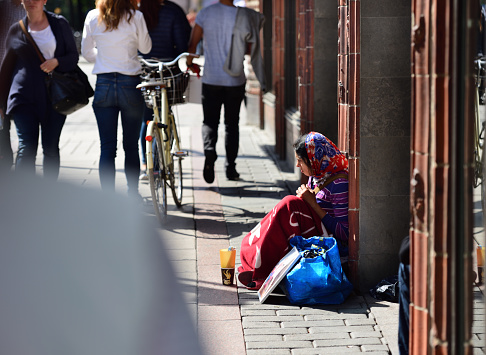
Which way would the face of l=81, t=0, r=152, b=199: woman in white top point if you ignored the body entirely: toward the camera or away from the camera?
away from the camera

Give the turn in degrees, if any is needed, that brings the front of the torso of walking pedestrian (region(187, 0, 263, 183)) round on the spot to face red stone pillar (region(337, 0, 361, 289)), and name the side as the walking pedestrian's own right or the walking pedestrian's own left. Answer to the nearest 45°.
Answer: approximately 180°

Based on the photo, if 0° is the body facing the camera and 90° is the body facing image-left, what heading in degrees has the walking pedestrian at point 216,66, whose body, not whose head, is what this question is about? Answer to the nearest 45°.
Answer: approximately 180°

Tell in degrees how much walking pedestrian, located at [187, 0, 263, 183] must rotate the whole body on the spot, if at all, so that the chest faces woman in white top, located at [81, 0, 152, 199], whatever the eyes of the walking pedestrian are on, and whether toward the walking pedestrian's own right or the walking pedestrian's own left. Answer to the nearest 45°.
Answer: approximately 135° to the walking pedestrian's own left

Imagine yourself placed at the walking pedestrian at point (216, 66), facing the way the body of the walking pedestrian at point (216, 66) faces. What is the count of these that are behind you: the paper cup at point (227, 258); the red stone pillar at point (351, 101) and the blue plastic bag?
3

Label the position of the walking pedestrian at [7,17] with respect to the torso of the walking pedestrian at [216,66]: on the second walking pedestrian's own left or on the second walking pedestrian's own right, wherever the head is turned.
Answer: on the second walking pedestrian's own left

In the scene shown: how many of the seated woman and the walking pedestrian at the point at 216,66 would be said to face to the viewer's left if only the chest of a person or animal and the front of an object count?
1

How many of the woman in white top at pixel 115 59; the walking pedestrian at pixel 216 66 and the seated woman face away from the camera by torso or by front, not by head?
2

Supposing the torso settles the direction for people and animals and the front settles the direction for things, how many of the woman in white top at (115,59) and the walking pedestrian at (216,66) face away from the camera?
2

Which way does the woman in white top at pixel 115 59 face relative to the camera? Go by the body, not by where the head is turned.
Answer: away from the camera

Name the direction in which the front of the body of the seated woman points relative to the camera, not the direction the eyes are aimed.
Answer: to the viewer's left

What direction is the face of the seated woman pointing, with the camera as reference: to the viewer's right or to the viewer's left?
to the viewer's left
